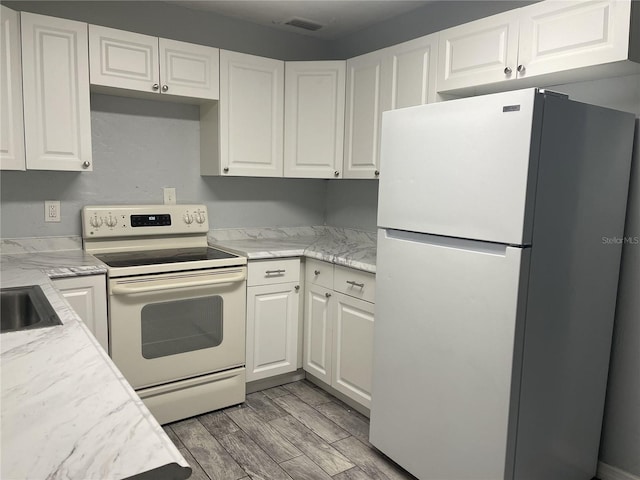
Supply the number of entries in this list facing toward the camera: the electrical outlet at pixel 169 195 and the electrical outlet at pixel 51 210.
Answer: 2

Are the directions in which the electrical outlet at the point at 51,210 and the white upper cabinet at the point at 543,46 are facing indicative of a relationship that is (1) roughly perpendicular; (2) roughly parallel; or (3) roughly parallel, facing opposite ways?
roughly perpendicular

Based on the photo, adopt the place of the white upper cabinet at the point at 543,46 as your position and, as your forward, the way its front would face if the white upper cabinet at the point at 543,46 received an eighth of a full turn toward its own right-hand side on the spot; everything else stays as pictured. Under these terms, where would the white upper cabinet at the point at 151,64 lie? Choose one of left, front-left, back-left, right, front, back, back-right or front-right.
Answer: front

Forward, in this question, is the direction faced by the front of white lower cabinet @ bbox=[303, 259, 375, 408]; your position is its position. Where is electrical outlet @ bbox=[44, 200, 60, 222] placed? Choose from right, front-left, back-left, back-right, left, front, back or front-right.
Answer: front-right

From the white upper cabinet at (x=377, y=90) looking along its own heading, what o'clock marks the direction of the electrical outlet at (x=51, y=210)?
The electrical outlet is roughly at 1 o'clock from the white upper cabinet.

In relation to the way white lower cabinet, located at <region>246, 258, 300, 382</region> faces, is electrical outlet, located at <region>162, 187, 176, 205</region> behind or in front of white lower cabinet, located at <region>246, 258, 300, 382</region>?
behind

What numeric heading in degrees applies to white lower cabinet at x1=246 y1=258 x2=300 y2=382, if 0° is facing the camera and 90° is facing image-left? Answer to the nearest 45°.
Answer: approximately 315°

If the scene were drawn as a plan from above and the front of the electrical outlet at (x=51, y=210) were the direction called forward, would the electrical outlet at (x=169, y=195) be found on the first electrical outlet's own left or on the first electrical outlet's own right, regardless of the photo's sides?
on the first electrical outlet's own left

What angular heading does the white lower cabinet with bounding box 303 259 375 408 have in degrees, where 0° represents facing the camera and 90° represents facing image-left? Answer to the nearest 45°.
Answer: approximately 45°

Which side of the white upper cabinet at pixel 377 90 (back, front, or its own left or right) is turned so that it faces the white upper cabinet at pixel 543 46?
left

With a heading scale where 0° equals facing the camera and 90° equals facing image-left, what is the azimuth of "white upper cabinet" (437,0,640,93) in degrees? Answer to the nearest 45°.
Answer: approximately 45°

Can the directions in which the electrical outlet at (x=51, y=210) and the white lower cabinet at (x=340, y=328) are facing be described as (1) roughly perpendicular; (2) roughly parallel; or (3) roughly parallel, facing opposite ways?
roughly perpendicular

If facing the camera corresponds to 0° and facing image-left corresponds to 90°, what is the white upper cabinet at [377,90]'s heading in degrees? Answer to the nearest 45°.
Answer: approximately 45°

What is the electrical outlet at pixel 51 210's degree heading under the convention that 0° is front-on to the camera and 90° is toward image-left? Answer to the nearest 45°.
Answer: approximately 0°

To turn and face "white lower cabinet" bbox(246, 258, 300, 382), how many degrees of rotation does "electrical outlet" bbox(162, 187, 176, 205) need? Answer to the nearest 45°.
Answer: approximately 45° to its left
